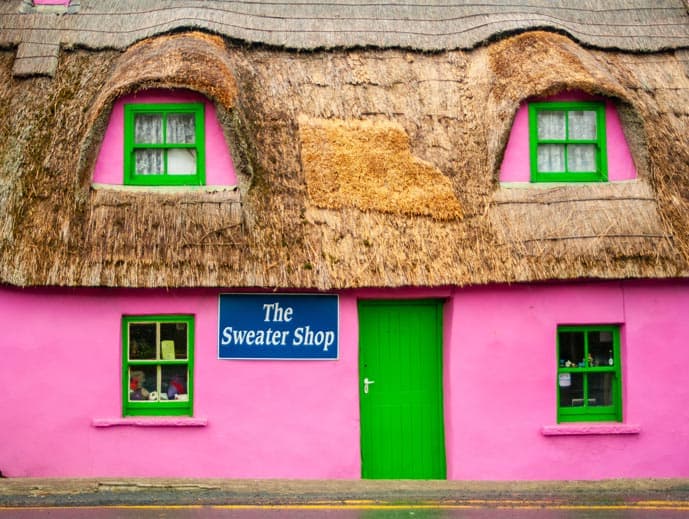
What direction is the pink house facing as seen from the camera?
toward the camera

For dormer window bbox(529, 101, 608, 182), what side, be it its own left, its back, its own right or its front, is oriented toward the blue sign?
right

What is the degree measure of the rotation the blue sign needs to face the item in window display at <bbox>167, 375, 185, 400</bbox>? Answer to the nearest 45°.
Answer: approximately 90° to its right

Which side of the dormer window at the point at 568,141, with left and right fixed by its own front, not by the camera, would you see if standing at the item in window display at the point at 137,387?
right

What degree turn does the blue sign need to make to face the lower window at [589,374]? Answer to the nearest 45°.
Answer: approximately 90° to its left

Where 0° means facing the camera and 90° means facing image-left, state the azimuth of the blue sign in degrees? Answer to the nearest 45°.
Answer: approximately 0°

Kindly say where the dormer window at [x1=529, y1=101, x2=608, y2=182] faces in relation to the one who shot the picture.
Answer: facing the viewer

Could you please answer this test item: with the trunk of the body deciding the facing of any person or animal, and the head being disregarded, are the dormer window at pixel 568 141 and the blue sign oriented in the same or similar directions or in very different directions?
same or similar directions

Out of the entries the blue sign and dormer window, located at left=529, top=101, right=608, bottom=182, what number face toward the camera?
2

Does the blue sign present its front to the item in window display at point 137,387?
no

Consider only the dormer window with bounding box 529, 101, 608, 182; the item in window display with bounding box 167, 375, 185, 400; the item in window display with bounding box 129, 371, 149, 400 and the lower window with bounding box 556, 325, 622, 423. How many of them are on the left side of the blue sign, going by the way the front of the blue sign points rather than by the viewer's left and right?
2

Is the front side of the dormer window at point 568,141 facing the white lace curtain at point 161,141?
no
